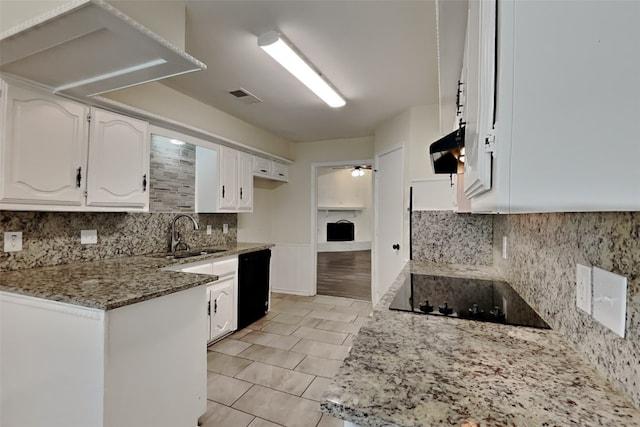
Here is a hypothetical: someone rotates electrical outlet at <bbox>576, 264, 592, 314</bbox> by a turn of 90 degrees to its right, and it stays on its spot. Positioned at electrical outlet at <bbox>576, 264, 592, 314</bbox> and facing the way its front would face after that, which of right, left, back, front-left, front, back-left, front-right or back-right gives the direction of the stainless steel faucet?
front-left

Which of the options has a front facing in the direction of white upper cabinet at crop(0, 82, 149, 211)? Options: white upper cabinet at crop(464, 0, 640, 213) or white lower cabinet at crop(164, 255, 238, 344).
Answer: white upper cabinet at crop(464, 0, 640, 213)

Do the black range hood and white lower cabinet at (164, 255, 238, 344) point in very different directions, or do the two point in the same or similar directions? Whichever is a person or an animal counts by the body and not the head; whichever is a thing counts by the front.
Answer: very different directions

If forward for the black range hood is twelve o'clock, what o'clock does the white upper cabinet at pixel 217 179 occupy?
The white upper cabinet is roughly at 1 o'clock from the black range hood.

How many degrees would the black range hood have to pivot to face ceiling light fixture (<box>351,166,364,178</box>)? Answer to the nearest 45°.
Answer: approximately 90° to its right

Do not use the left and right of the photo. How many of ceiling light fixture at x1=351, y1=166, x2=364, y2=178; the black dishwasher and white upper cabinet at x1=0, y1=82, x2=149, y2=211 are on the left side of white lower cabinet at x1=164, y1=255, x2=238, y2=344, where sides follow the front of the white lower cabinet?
2

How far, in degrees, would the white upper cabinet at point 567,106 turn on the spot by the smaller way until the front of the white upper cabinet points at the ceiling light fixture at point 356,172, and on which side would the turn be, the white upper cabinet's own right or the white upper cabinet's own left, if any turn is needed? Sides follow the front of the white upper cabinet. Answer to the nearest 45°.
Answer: approximately 45° to the white upper cabinet's own right

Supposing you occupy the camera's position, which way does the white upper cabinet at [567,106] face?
facing to the left of the viewer

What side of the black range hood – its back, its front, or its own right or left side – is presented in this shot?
left

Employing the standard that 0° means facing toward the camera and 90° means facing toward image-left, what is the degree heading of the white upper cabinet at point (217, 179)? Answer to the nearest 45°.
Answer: approximately 315°

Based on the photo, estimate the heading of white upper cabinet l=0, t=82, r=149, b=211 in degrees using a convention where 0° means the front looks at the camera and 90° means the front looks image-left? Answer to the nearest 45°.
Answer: approximately 315°
